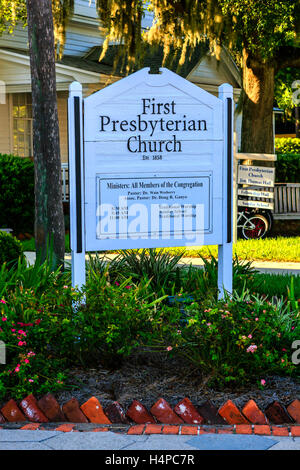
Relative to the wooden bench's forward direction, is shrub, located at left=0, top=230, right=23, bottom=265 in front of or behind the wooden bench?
in front

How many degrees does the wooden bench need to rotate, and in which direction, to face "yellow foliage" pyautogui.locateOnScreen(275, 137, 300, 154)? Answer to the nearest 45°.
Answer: approximately 180°

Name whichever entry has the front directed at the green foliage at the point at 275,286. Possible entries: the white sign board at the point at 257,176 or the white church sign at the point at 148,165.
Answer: the white sign board

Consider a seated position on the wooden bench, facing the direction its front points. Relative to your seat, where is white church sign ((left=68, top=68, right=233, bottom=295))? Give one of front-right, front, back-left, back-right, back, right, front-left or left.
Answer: front

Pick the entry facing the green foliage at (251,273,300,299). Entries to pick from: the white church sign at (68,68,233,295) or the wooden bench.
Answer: the wooden bench

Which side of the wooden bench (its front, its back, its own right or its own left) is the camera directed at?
front

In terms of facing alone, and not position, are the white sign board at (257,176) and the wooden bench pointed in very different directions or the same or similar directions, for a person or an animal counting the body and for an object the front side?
same or similar directions

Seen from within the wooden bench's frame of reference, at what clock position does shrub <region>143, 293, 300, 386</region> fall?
The shrub is roughly at 12 o'clock from the wooden bench.

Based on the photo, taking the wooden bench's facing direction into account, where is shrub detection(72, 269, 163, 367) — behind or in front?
in front

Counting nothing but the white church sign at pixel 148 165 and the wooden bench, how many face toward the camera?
2

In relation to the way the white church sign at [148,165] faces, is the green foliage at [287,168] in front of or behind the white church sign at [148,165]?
behind

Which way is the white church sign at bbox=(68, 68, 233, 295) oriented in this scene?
toward the camera

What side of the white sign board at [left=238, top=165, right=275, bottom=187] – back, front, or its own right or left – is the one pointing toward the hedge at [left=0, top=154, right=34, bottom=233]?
right

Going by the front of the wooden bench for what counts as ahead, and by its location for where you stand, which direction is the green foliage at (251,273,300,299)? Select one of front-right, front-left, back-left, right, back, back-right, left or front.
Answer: front
